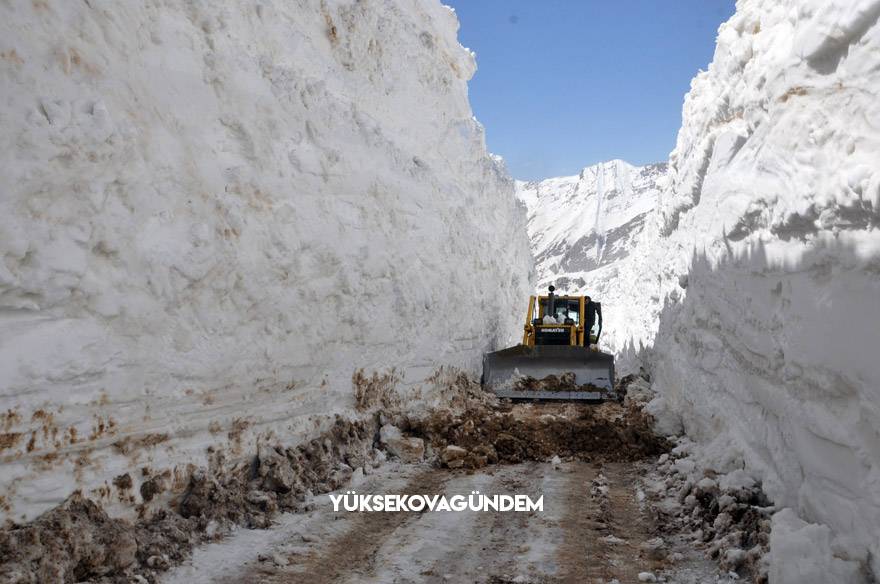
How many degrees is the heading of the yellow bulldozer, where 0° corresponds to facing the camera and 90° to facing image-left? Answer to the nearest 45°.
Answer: approximately 0°

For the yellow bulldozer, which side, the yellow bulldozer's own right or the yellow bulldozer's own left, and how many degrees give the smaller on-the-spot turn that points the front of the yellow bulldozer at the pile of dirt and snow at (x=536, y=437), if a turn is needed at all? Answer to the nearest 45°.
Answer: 0° — it already faces it

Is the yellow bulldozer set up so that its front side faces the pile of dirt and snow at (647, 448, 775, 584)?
yes

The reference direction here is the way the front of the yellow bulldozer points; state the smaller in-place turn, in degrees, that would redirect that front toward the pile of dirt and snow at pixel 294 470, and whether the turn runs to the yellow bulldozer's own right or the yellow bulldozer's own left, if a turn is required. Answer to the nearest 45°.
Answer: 0° — it already faces it
